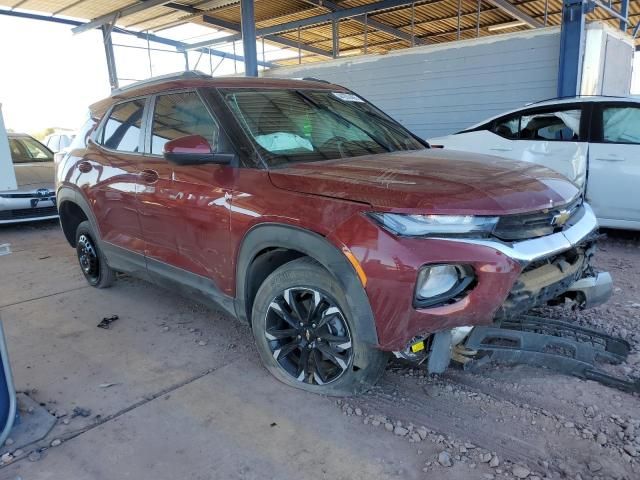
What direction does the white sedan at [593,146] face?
to the viewer's right

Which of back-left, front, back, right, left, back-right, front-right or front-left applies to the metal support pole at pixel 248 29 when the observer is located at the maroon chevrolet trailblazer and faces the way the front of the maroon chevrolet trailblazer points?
back-left

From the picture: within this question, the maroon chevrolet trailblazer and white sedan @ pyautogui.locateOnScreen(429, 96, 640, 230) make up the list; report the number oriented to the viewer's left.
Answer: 0

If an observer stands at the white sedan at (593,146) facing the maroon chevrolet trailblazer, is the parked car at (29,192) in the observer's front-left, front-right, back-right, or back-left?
front-right

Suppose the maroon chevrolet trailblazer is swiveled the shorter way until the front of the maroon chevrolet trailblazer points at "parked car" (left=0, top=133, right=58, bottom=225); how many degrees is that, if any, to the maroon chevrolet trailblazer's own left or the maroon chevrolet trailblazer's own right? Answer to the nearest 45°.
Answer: approximately 180°

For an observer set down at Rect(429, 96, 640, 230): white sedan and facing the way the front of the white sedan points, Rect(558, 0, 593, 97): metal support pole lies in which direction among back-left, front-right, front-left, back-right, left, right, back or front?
left

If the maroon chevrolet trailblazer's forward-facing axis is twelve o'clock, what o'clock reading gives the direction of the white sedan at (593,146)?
The white sedan is roughly at 9 o'clock from the maroon chevrolet trailblazer.

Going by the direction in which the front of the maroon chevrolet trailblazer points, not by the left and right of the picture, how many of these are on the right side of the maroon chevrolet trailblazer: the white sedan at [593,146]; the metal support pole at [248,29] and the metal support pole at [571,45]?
0

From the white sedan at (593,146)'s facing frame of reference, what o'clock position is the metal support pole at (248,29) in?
The metal support pole is roughly at 7 o'clock from the white sedan.

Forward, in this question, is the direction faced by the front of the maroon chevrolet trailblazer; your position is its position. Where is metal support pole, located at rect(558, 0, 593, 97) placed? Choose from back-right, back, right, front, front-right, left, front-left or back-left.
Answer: left

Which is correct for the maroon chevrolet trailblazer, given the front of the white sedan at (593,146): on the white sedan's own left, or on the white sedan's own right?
on the white sedan's own right

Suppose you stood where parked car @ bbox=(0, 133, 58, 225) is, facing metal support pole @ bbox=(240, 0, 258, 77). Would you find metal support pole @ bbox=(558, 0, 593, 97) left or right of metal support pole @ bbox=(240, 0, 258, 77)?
right
